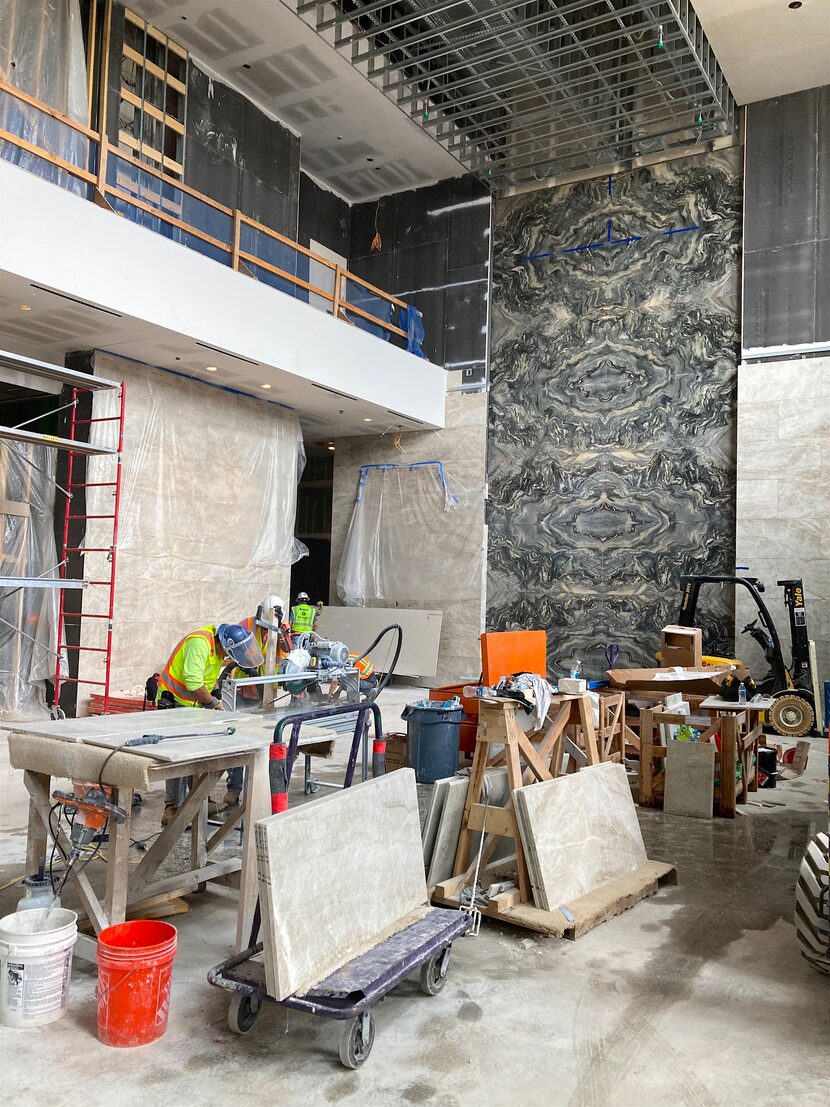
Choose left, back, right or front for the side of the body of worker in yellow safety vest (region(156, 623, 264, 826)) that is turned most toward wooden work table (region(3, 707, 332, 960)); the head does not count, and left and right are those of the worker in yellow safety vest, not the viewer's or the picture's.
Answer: right

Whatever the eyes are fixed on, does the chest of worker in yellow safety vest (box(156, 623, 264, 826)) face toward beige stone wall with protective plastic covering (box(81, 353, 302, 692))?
no

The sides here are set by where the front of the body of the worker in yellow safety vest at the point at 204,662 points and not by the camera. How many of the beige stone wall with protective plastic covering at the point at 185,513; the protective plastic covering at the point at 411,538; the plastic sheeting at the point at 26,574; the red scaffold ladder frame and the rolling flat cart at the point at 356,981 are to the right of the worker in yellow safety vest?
1

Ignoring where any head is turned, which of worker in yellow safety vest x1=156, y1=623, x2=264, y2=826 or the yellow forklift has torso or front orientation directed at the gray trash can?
the worker in yellow safety vest

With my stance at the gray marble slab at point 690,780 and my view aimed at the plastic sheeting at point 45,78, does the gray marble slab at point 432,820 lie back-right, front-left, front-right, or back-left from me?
front-left

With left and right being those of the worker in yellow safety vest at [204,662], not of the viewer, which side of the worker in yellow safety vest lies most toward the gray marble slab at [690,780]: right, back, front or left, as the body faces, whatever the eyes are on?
front

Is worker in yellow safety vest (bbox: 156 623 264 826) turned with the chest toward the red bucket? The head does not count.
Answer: no

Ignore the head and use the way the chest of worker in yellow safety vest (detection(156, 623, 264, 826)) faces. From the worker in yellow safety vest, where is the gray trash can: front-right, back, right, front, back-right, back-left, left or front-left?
front

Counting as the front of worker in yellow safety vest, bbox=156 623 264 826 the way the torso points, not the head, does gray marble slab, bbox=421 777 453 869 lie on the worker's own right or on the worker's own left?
on the worker's own right

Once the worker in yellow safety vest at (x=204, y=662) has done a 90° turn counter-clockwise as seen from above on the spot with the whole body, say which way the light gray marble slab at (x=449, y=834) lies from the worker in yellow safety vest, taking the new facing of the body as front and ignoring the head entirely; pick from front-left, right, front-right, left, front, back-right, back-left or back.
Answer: back-right

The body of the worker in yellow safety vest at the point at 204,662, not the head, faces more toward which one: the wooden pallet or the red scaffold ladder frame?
the wooden pallet

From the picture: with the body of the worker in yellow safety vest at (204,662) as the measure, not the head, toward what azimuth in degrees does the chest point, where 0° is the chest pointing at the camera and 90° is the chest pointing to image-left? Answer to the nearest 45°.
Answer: approximately 270°

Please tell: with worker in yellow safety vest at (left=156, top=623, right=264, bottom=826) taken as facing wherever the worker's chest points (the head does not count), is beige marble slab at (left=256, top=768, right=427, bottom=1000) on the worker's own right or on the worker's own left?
on the worker's own right

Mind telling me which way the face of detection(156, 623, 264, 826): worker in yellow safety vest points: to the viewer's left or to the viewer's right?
to the viewer's right
